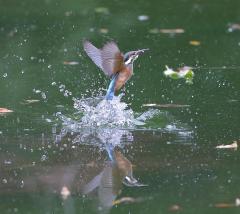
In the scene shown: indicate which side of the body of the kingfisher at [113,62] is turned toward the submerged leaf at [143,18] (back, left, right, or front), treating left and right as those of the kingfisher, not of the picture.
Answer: left

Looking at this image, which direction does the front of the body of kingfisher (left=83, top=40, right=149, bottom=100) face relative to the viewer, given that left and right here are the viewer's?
facing to the right of the viewer

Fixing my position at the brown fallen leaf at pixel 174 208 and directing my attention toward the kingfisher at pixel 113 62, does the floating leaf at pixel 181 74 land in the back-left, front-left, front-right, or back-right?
front-right

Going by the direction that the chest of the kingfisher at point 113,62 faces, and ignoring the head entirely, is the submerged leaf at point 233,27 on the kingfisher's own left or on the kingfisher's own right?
on the kingfisher's own left

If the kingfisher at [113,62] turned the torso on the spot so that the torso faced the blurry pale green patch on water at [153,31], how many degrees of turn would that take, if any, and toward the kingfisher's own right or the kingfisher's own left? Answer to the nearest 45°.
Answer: approximately 90° to the kingfisher's own left
